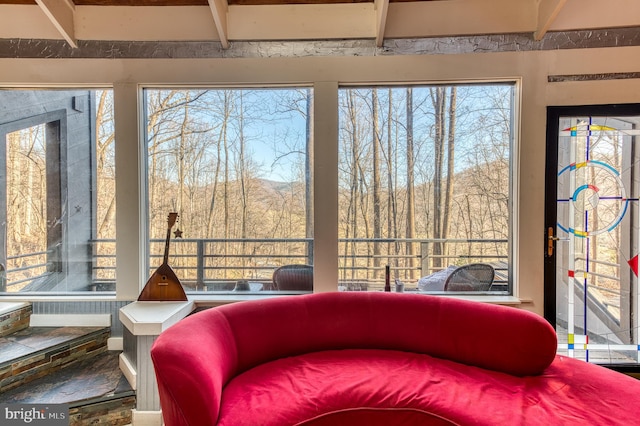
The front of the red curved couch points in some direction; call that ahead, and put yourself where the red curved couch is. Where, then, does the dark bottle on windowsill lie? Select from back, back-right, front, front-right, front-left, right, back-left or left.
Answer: back

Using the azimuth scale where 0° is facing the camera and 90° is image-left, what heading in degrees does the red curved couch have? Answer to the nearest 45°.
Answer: approximately 0°

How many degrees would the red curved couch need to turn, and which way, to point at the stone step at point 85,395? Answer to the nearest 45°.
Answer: approximately 90° to its right

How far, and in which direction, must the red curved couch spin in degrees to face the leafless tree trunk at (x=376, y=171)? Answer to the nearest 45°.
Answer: approximately 180°

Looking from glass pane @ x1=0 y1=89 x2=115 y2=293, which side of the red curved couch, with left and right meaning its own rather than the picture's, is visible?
right

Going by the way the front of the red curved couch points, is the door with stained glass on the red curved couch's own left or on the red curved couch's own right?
on the red curved couch's own left

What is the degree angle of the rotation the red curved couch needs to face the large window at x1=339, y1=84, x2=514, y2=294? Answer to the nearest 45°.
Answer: approximately 180°

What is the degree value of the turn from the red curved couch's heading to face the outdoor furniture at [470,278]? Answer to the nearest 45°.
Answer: approximately 135° to its left

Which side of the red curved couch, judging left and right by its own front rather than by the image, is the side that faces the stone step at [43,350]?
right

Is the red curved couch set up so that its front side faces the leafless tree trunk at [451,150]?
no
